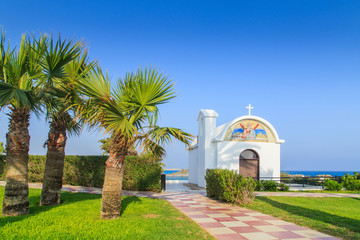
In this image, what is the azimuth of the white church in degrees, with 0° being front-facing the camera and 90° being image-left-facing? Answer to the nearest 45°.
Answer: approximately 0°

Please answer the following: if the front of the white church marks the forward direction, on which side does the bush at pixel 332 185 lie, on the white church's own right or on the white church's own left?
on the white church's own left

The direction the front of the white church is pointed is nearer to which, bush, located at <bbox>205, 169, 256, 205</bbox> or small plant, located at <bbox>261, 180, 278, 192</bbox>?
the bush

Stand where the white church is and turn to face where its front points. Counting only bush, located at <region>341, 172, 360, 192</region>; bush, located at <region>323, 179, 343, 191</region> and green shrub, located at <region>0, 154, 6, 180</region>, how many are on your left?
2

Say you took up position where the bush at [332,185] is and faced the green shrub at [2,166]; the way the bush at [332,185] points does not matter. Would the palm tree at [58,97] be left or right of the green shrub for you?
left

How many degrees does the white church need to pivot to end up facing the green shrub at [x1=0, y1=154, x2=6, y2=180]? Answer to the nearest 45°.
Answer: approximately 90° to its right

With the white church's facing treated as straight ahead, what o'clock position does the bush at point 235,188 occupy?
The bush is roughly at 12 o'clock from the white church.

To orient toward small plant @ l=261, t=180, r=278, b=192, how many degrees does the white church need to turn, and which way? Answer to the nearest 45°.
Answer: approximately 45° to its left
